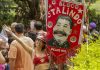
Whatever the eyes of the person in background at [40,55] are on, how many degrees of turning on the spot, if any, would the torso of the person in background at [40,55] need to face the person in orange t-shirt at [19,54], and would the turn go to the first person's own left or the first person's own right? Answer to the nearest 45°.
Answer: approximately 135° to the first person's own right

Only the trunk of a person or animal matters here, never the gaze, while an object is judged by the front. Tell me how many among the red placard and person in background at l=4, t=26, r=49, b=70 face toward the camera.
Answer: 2

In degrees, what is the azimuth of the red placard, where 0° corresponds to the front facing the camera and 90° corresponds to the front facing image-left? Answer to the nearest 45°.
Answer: approximately 0°
